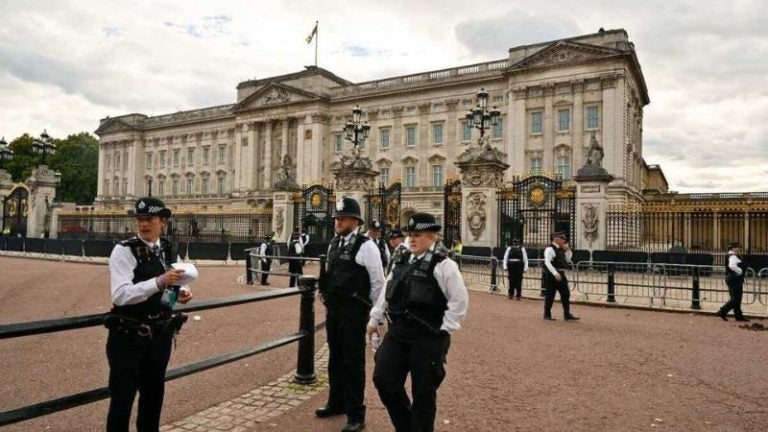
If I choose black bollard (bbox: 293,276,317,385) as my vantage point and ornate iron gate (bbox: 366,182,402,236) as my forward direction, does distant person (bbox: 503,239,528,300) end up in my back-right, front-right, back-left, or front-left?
front-right

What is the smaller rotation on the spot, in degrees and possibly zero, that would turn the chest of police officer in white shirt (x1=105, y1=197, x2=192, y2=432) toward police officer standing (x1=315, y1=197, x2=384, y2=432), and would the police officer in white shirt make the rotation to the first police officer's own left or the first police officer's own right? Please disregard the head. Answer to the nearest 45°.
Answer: approximately 45° to the first police officer's own left

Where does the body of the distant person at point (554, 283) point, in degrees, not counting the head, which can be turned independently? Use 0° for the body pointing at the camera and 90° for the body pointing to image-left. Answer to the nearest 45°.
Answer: approximately 315°

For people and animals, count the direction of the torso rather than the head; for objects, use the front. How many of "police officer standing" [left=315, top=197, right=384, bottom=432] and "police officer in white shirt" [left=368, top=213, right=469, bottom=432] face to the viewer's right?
0

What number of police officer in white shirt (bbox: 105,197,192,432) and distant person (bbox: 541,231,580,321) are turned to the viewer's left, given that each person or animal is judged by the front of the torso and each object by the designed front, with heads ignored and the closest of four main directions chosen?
0

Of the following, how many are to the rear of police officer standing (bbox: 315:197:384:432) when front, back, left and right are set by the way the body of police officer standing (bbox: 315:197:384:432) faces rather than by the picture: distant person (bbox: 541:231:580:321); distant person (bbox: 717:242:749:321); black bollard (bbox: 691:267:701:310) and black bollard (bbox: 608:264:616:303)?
4

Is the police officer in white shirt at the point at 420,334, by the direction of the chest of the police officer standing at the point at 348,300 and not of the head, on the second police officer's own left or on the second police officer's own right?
on the second police officer's own left

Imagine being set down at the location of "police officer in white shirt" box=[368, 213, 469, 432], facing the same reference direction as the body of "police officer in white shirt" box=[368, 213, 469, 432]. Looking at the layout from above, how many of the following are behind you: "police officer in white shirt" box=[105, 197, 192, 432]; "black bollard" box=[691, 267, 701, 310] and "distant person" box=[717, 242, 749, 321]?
2

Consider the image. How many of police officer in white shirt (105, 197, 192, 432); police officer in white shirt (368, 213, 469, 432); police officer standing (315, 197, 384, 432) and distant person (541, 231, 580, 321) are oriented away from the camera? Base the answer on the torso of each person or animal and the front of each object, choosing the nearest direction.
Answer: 0

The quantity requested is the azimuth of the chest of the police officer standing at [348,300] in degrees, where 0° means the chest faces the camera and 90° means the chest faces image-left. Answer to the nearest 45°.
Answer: approximately 45°

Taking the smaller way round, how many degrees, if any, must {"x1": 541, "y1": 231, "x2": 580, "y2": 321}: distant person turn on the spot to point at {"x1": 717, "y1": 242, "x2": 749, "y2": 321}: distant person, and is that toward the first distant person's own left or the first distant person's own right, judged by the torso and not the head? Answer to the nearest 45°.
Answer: approximately 45° to the first distant person's own left

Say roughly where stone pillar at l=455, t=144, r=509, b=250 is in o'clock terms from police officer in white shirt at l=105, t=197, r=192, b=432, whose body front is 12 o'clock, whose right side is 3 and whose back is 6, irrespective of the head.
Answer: The stone pillar is roughly at 9 o'clock from the police officer in white shirt.

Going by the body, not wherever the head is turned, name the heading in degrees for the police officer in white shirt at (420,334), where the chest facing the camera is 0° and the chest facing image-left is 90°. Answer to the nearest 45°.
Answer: approximately 45°

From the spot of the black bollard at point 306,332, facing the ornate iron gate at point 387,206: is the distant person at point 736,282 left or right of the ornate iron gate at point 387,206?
right

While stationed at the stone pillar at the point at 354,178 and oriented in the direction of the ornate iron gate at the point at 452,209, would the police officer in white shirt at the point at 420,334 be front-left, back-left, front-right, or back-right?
front-right

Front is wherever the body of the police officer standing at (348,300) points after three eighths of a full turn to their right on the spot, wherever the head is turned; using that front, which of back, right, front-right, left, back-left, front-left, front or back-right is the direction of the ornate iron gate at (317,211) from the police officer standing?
front

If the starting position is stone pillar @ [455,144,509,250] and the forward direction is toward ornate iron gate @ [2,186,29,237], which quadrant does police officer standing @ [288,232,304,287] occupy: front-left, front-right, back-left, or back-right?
front-left

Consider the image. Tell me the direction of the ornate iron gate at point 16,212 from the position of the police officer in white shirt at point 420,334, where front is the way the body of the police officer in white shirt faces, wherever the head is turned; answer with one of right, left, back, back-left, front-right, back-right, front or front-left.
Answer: right
